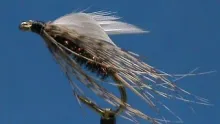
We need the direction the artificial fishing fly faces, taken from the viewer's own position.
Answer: facing to the left of the viewer
